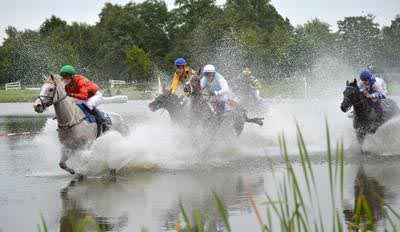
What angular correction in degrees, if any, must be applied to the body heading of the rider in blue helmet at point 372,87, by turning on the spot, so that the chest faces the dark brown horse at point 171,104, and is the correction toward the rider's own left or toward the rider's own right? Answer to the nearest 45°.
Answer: approximately 45° to the rider's own right

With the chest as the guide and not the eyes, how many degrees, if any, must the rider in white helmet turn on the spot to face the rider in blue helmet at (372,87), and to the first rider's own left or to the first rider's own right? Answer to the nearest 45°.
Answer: approximately 135° to the first rider's own left

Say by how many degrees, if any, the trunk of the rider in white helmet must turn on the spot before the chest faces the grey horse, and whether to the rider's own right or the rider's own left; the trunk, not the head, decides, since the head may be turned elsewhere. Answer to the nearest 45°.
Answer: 0° — they already face it

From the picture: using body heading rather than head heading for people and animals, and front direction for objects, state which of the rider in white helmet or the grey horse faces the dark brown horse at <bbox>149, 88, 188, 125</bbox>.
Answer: the rider in white helmet

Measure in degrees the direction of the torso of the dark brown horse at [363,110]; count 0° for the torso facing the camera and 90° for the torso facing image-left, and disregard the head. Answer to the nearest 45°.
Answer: approximately 45°

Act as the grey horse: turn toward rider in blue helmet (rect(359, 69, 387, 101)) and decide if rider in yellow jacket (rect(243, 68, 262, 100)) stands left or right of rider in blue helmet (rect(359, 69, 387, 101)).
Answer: left

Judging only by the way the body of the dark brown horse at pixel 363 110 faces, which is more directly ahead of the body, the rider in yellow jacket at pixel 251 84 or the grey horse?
the grey horse

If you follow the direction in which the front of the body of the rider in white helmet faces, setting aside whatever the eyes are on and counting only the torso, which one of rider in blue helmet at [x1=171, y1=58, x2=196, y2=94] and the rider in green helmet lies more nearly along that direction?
the rider in green helmet

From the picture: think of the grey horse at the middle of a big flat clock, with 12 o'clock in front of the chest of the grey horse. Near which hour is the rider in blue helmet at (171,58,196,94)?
The rider in blue helmet is roughly at 6 o'clock from the grey horse.

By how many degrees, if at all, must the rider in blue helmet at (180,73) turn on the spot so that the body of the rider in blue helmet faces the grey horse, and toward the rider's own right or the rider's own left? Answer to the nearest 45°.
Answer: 0° — they already face it

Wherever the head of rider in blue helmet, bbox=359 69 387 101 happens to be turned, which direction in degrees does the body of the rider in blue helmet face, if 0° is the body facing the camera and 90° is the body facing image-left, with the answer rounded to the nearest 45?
approximately 45°
